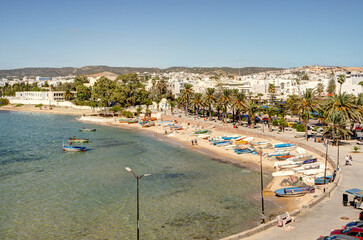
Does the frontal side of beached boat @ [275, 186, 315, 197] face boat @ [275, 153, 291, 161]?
no

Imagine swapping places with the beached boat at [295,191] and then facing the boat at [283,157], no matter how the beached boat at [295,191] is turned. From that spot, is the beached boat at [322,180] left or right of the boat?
right

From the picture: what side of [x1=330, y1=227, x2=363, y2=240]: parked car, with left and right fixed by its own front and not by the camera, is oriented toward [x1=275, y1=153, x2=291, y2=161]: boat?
right

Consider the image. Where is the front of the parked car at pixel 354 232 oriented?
to the viewer's left

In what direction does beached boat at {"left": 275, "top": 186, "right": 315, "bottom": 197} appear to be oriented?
to the viewer's left

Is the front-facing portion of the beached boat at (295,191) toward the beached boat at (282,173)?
no

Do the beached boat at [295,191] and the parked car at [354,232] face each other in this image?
no

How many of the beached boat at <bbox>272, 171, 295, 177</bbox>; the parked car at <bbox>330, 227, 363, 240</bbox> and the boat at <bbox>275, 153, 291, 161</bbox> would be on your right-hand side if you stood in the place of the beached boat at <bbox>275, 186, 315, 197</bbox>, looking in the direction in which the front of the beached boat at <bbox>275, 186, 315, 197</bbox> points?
2

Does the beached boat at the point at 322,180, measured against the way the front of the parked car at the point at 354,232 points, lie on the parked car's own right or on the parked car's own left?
on the parked car's own right

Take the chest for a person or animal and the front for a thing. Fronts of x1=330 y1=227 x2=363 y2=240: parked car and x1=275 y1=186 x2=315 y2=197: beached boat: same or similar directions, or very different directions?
same or similar directions
